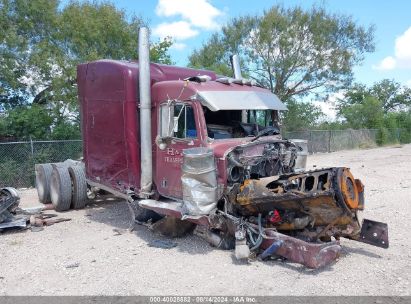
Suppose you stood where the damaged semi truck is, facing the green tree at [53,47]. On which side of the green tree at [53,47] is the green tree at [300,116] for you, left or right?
right

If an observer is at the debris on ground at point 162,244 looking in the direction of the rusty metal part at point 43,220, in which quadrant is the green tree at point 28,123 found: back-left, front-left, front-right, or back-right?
front-right

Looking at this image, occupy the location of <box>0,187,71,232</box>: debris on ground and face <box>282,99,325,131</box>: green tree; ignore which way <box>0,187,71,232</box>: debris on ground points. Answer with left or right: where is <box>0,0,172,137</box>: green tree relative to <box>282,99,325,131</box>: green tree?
left

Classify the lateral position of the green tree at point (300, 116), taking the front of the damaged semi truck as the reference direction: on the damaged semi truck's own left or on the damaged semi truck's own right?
on the damaged semi truck's own left

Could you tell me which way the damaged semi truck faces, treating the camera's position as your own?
facing the viewer and to the right of the viewer

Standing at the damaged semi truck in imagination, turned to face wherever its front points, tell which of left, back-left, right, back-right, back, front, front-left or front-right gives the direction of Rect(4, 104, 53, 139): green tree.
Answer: back

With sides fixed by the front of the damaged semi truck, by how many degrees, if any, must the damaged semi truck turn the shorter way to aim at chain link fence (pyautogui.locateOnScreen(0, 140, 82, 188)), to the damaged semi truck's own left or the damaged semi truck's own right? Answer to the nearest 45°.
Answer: approximately 180°

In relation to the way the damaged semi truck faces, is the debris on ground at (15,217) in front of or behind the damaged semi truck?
behind

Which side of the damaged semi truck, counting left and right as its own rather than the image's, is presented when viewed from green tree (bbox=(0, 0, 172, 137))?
back
